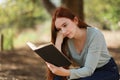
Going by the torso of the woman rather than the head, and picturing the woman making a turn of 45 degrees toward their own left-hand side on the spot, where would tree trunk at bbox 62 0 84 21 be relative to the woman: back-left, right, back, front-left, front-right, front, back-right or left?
back

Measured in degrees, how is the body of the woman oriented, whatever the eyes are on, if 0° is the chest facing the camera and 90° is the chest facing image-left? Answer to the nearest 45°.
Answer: approximately 45°

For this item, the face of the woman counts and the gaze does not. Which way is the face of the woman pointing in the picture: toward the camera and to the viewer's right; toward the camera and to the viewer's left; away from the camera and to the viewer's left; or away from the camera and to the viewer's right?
toward the camera and to the viewer's left
